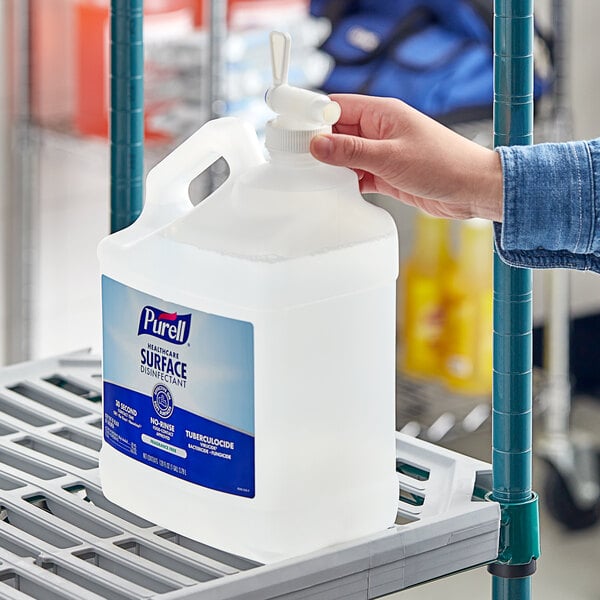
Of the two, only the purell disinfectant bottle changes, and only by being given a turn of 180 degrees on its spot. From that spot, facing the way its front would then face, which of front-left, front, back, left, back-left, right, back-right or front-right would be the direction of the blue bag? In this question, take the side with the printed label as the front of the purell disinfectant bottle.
front-left

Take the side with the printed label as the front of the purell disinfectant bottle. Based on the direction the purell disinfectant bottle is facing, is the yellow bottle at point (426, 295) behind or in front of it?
behind

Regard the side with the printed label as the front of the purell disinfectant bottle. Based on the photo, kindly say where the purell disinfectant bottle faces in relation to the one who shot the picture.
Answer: facing the viewer and to the left of the viewer

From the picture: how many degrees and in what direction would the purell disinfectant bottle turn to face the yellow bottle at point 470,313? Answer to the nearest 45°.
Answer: approximately 135° to its right
